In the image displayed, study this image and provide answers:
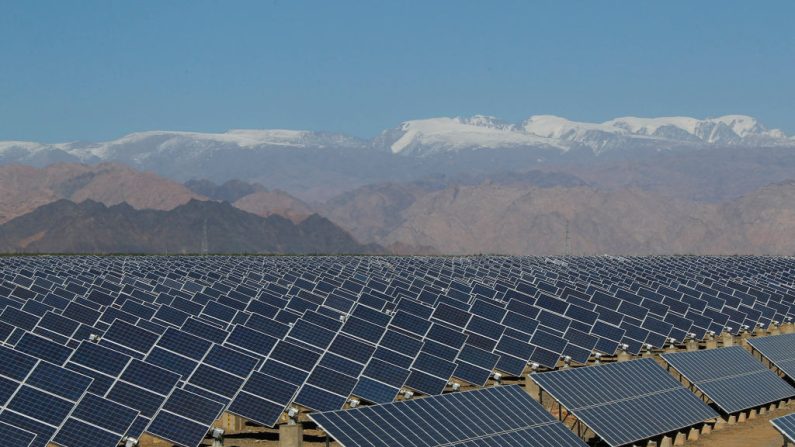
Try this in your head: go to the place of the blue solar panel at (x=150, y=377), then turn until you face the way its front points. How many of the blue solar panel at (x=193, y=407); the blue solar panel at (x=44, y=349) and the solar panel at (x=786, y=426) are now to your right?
1

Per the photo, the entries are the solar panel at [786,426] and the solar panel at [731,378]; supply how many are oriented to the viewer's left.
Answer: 0

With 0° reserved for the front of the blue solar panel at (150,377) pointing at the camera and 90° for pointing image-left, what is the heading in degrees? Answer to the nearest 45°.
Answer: approximately 45°

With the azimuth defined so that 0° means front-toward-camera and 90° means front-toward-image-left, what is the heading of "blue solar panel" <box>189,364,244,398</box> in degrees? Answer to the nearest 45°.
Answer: approximately 45°

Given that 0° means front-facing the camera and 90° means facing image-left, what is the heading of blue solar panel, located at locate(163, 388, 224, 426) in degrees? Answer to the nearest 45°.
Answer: approximately 45°

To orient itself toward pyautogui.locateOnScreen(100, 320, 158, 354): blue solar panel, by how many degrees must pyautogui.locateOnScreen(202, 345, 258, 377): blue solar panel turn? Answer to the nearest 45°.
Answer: approximately 90° to its right
